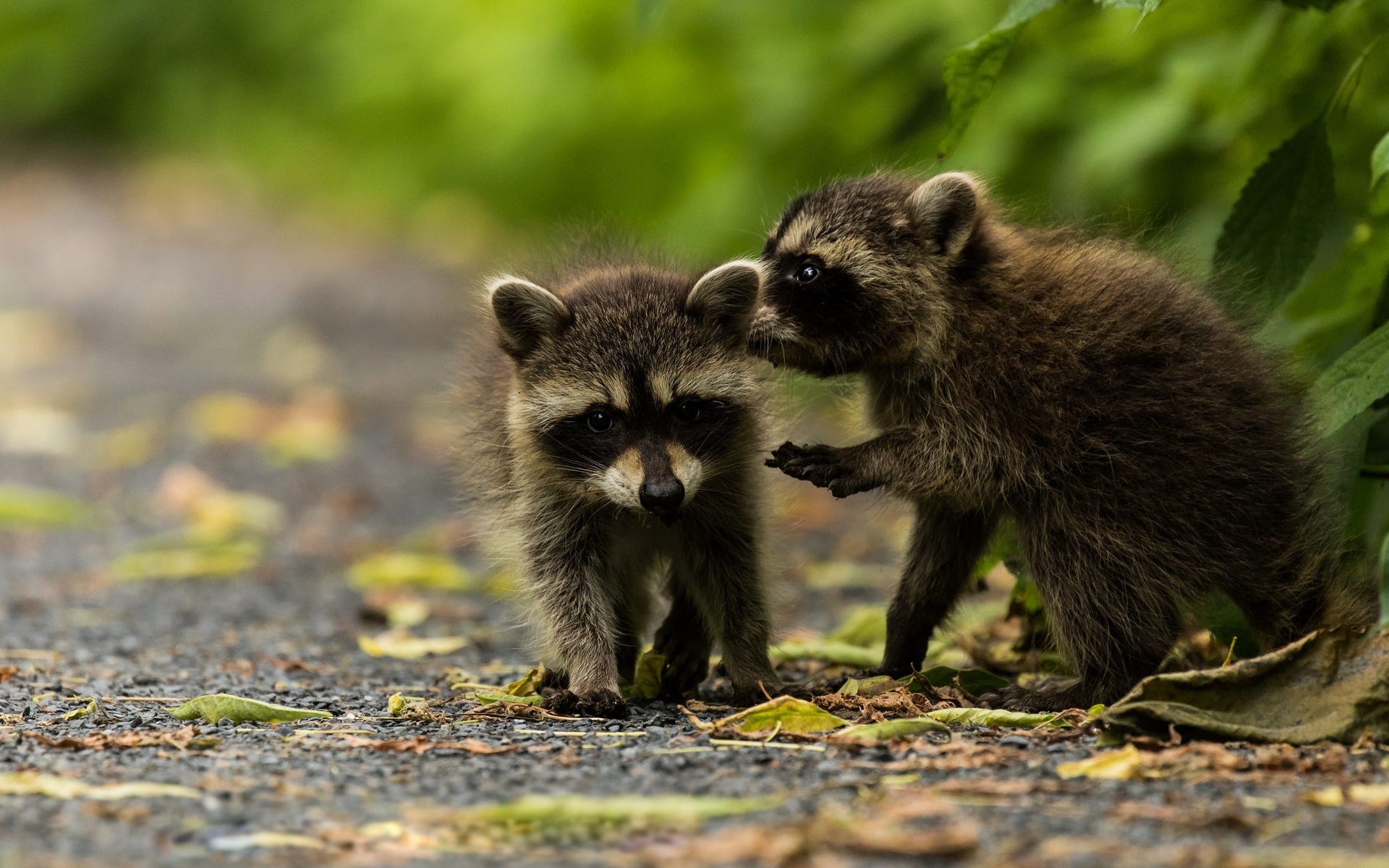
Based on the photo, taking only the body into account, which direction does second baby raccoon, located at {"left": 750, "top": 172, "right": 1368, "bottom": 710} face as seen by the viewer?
to the viewer's left

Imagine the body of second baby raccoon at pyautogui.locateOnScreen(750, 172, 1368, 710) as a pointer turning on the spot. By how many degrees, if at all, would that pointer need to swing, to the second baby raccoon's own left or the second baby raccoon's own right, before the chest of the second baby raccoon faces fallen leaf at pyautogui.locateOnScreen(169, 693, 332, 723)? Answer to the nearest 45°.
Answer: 0° — it already faces it

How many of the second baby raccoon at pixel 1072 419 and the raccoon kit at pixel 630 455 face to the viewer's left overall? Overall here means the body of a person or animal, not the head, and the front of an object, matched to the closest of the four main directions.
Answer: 1

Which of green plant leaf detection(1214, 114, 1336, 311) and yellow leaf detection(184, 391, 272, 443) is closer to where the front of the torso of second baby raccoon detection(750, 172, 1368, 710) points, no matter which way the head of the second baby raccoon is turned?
the yellow leaf

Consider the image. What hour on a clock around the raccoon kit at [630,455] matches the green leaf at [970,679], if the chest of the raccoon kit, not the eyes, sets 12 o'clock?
The green leaf is roughly at 9 o'clock from the raccoon kit.

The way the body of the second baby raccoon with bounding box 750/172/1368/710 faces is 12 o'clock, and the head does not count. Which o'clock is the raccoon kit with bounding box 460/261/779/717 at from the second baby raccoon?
The raccoon kit is roughly at 12 o'clock from the second baby raccoon.

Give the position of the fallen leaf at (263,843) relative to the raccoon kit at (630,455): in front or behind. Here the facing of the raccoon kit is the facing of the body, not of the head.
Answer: in front

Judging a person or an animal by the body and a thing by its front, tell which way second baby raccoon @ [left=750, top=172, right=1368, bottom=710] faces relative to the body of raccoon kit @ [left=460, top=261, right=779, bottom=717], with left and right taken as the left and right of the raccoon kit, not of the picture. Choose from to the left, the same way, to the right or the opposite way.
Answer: to the right

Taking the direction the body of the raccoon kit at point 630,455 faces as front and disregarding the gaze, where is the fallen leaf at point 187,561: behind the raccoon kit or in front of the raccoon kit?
behind

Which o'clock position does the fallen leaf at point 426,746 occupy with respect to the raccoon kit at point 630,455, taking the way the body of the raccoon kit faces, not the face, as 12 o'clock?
The fallen leaf is roughly at 1 o'clock from the raccoon kit.

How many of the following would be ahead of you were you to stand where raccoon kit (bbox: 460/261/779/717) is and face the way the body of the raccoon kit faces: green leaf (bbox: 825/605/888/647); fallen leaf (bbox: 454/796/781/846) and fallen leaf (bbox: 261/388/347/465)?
1
